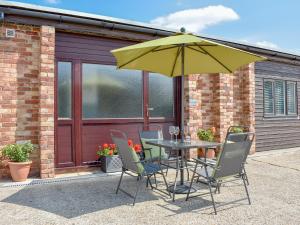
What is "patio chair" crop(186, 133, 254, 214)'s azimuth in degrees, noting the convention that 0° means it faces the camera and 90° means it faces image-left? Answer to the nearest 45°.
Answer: approximately 135°

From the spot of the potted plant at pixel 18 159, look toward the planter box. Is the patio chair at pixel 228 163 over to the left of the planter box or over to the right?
right

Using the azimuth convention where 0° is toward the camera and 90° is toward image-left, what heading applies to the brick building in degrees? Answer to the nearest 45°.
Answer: approximately 315°

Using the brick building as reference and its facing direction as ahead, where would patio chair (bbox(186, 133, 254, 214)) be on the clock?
The patio chair is roughly at 12 o'clock from the brick building.

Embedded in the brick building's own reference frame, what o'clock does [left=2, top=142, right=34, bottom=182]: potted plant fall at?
The potted plant is roughly at 3 o'clock from the brick building.

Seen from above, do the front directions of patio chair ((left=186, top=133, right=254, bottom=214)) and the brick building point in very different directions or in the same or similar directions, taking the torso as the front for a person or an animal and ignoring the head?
very different directions

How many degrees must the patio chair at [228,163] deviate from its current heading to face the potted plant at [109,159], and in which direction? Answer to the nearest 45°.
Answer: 0° — it already faces it

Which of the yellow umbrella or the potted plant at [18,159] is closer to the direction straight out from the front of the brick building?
the yellow umbrella
